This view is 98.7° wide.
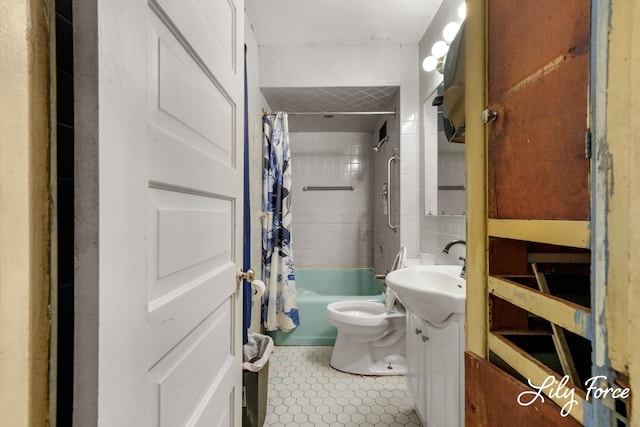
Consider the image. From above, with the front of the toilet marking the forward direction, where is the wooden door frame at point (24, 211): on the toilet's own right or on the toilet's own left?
on the toilet's own left

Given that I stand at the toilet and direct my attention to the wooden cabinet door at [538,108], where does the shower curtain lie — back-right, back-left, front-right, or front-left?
back-right

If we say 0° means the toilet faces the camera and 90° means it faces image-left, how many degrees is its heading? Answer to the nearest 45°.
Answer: approximately 90°

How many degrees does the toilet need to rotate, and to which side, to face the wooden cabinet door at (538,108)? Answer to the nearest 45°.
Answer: approximately 90° to its left

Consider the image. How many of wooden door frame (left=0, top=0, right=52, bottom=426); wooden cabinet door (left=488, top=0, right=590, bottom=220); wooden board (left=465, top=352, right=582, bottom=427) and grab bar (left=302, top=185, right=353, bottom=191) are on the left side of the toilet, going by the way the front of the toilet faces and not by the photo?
3

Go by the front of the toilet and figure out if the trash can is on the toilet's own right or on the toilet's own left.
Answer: on the toilet's own left

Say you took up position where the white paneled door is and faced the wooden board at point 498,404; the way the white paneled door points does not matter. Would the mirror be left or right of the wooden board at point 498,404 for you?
left

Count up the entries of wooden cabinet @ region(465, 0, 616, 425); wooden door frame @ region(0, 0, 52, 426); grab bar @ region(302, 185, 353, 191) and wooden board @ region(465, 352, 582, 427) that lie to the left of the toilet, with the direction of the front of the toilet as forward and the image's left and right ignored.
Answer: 3

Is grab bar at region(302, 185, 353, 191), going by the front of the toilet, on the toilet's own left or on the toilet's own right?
on the toilet's own right

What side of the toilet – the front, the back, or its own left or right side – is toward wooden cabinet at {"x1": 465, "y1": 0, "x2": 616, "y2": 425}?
left
